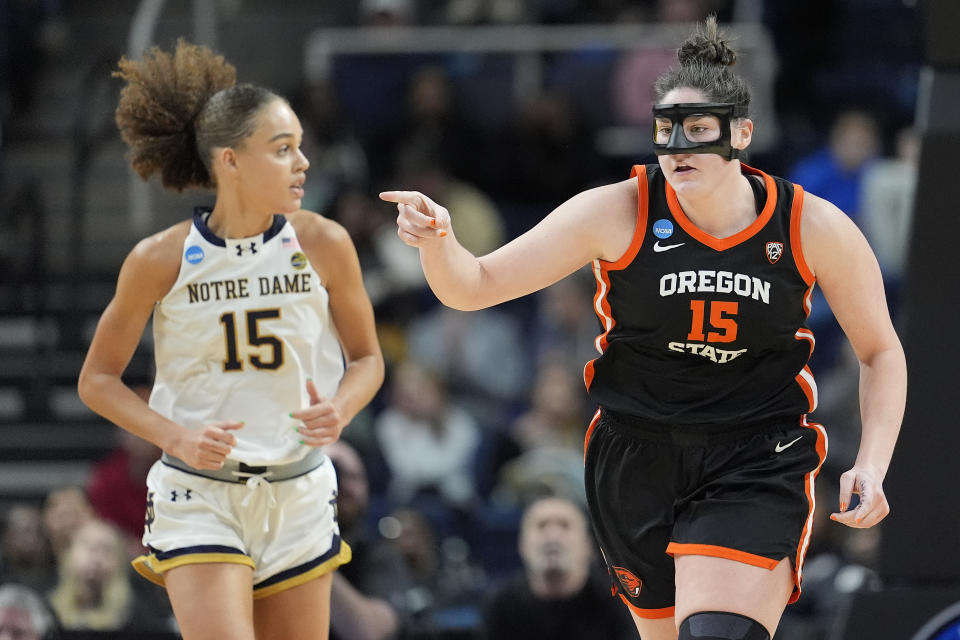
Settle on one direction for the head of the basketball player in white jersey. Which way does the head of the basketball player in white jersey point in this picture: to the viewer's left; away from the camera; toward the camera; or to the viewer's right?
to the viewer's right

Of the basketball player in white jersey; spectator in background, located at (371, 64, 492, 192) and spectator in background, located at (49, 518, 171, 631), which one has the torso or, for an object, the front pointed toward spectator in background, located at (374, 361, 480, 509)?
spectator in background, located at (371, 64, 492, 192)

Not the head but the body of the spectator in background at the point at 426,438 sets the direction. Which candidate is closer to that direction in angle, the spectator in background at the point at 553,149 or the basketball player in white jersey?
the basketball player in white jersey

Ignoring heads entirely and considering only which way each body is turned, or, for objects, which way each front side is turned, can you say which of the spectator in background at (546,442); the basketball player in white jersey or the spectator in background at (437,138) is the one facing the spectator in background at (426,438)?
the spectator in background at (437,138)

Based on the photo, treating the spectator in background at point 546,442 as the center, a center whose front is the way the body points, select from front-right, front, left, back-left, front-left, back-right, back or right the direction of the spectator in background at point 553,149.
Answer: back

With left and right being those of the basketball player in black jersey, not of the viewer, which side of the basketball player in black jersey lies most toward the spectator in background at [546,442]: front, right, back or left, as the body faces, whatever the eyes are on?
back

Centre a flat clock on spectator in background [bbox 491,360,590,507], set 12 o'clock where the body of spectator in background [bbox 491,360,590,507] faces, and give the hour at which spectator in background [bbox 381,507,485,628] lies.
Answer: spectator in background [bbox 381,507,485,628] is roughly at 1 o'clock from spectator in background [bbox 491,360,590,507].

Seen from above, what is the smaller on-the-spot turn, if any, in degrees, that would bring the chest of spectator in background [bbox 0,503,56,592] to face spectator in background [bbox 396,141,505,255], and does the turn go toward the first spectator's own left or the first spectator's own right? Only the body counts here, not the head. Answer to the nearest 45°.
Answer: approximately 135° to the first spectator's own left
